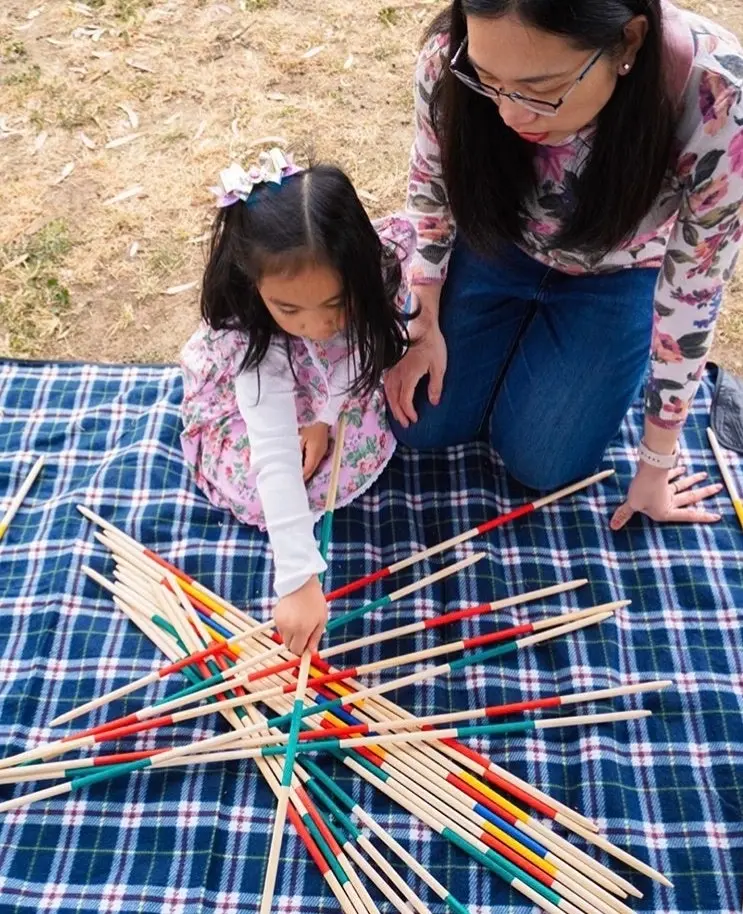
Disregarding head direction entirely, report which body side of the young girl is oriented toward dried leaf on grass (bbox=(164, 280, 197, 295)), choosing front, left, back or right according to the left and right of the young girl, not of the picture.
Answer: back

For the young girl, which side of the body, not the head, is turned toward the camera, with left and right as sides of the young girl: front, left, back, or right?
front

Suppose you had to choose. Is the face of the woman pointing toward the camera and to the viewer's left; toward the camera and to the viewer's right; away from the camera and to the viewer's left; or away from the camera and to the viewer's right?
toward the camera and to the viewer's left

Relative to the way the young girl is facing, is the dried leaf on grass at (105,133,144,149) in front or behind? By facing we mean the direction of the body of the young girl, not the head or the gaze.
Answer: behind

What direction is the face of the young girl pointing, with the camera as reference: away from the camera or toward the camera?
toward the camera

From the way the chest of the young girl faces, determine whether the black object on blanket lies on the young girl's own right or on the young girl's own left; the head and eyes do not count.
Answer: on the young girl's own left

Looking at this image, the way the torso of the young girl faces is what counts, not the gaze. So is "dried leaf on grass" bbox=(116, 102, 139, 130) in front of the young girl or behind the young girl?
behind
